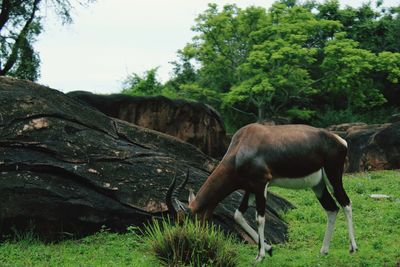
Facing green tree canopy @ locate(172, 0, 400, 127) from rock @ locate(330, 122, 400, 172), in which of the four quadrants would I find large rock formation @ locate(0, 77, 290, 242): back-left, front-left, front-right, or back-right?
back-left

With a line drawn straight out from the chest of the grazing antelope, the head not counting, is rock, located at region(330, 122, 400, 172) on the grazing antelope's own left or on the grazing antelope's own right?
on the grazing antelope's own right

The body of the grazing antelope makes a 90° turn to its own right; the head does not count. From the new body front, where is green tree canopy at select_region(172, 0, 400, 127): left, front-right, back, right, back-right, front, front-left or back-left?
front

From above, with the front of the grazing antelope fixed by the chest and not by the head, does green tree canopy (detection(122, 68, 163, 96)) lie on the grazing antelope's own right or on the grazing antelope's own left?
on the grazing antelope's own right

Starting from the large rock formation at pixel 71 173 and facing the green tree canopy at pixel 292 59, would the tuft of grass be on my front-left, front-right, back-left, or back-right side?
back-right

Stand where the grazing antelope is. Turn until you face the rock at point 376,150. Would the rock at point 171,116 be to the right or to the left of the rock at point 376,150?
left

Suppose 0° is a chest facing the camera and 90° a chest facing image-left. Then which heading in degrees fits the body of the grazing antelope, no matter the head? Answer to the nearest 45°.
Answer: approximately 90°

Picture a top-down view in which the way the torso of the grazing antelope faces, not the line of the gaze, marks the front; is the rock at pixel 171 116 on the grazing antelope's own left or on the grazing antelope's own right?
on the grazing antelope's own right

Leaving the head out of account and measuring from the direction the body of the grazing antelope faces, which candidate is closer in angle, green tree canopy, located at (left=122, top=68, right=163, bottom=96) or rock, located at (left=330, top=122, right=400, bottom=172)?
the green tree canopy
